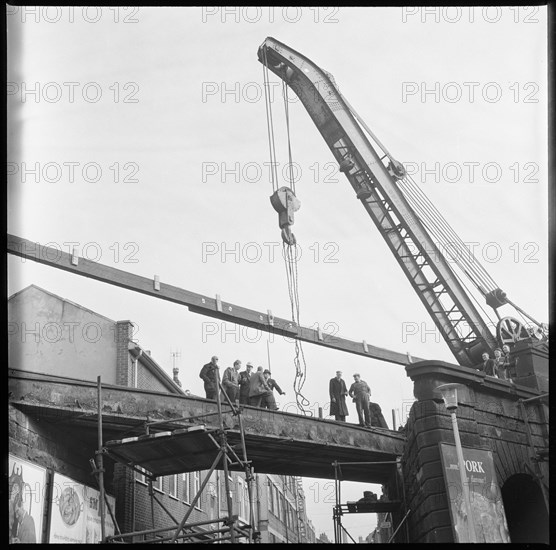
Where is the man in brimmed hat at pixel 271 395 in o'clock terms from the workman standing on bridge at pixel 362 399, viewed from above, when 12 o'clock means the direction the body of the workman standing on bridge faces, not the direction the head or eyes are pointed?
The man in brimmed hat is roughly at 2 o'clock from the workman standing on bridge.

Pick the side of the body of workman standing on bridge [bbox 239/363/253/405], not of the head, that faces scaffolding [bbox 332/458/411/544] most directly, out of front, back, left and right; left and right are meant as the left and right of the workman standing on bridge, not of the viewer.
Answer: left

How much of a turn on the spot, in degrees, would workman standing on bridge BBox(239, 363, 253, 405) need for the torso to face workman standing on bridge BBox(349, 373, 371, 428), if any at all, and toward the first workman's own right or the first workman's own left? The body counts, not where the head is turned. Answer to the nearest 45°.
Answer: approximately 45° to the first workman's own left

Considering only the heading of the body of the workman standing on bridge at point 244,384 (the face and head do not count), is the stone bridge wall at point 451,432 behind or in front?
in front

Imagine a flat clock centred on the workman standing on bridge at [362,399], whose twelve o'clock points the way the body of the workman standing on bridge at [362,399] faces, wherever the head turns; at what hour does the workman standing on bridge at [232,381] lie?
the workman standing on bridge at [232,381] is roughly at 2 o'clock from the workman standing on bridge at [362,399].
